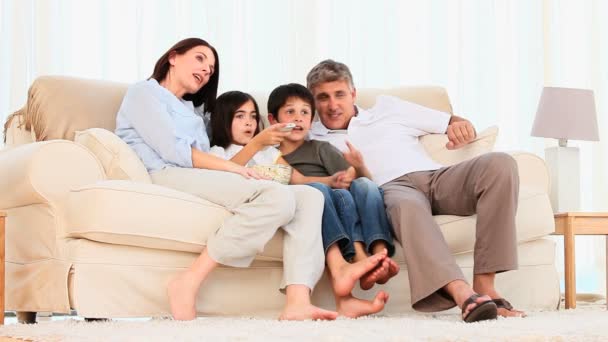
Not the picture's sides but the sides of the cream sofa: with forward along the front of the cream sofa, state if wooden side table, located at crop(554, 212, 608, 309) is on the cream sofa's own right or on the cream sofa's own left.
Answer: on the cream sofa's own left

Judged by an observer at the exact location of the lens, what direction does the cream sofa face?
facing the viewer

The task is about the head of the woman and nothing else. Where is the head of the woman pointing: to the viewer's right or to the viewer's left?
to the viewer's right

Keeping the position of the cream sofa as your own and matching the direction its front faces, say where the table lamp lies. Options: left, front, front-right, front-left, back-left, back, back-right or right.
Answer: back-left

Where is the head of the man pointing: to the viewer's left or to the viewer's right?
to the viewer's left
